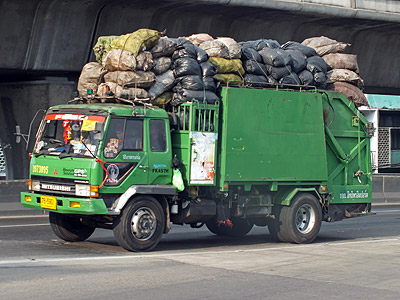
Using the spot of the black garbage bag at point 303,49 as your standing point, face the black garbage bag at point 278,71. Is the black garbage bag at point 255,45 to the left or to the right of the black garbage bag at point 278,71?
right

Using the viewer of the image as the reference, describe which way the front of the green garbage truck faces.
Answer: facing the viewer and to the left of the viewer
